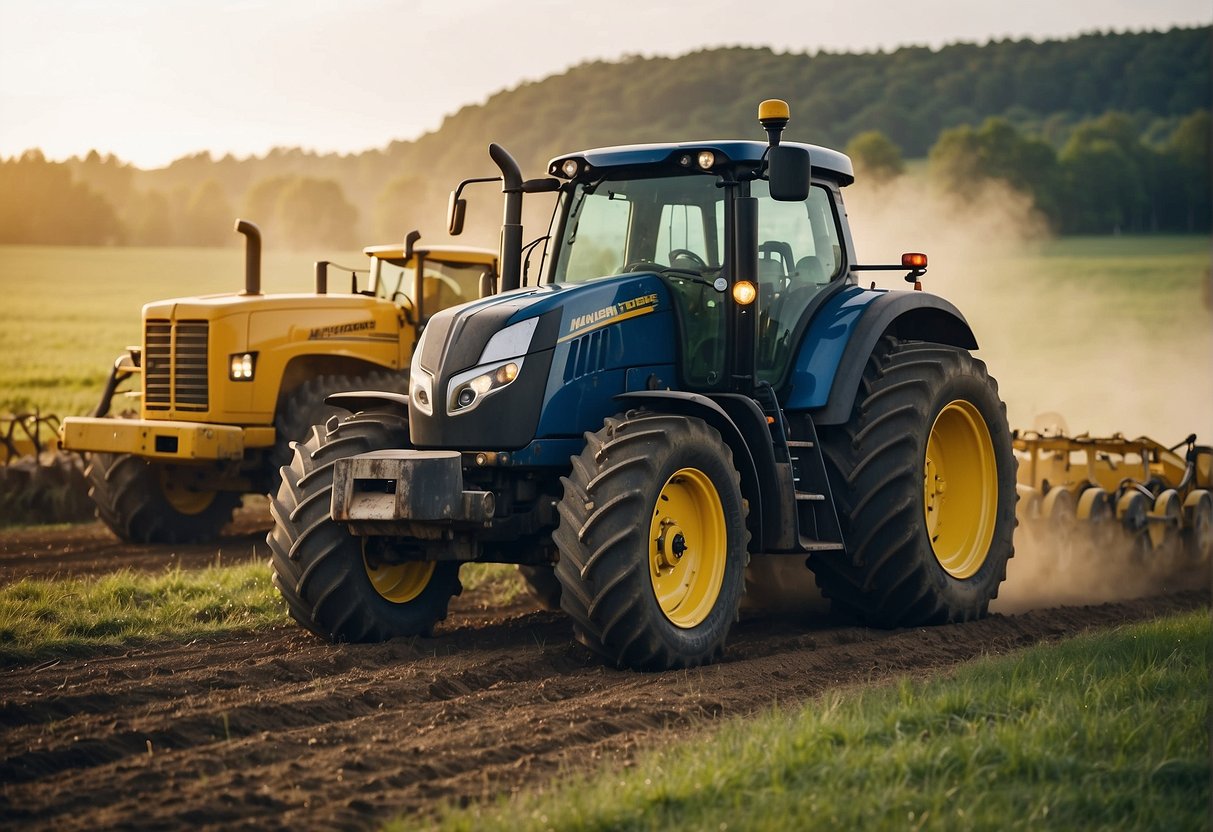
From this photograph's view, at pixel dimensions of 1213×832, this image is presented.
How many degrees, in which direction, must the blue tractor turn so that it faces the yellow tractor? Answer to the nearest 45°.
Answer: approximately 90° to its right

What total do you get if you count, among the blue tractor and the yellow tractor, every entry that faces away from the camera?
0

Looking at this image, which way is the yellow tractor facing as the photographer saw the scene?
facing the viewer and to the left of the viewer

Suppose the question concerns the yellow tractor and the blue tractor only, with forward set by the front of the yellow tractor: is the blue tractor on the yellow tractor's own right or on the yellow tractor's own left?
on the yellow tractor's own left
